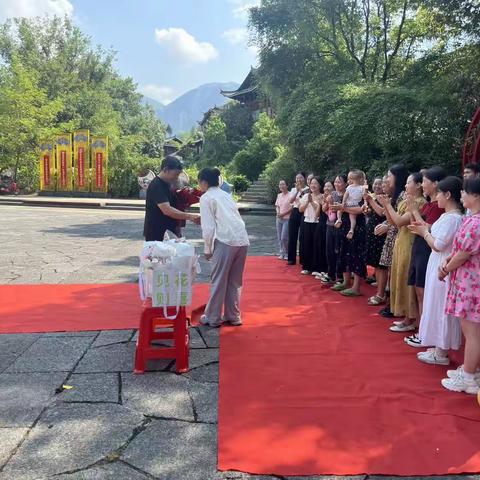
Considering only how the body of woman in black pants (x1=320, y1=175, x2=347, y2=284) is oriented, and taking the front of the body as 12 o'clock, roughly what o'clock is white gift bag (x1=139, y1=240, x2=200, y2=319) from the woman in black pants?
The white gift bag is roughly at 11 o'clock from the woman in black pants.

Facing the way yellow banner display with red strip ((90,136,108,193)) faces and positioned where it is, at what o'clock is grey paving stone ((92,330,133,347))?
The grey paving stone is roughly at 12 o'clock from the yellow banner display with red strip.

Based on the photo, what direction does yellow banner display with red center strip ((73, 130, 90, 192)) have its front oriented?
toward the camera

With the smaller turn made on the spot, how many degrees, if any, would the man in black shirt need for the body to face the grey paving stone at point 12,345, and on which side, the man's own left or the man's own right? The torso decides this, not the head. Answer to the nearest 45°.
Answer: approximately 180°

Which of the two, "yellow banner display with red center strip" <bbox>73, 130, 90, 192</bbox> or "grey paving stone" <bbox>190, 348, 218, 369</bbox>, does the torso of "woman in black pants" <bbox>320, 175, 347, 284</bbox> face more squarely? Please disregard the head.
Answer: the grey paving stone

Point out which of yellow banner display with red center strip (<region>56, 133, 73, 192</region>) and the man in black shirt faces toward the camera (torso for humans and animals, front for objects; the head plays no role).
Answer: the yellow banner display with red center strip

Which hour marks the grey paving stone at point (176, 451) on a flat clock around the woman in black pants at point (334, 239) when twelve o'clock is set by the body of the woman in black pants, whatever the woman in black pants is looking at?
The grey paving stone is roughly at 11 o'clock from the woman in black pants.

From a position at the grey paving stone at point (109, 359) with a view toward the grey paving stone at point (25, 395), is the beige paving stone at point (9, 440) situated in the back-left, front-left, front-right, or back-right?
front-left

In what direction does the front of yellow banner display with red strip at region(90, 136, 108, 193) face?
toward the camera

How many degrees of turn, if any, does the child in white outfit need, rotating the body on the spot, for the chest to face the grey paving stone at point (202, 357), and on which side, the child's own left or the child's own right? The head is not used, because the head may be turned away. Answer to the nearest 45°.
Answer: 0° — they already face it

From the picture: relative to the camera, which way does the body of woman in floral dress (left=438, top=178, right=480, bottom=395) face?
to the viewer's left

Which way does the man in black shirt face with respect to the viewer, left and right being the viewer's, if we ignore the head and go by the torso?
facing to the right of the viewer

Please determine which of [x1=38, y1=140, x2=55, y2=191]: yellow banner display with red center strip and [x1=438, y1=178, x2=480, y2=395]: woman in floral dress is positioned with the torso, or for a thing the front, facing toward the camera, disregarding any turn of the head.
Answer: the yellow banner display with red center strip

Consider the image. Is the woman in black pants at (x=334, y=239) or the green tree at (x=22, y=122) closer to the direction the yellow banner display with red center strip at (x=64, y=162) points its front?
the woman in black pants

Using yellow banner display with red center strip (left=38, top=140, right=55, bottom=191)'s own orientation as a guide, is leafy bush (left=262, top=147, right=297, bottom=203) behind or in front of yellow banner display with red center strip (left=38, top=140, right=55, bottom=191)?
in front

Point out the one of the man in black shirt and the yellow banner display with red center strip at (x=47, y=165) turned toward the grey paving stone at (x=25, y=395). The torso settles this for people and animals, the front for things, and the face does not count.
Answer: the yellow banner display with red center strip

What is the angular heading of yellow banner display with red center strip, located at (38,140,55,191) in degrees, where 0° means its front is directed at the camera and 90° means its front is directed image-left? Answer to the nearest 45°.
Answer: approximately 0°
